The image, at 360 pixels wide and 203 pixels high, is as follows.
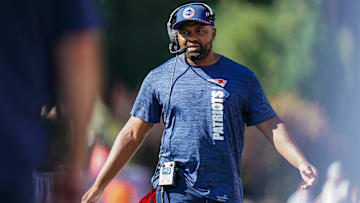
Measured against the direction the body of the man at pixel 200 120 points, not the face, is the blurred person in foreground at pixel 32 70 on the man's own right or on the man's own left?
on the man's own right

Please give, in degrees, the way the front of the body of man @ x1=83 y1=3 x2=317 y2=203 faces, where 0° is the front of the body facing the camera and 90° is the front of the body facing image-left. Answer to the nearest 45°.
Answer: approximately 0°
